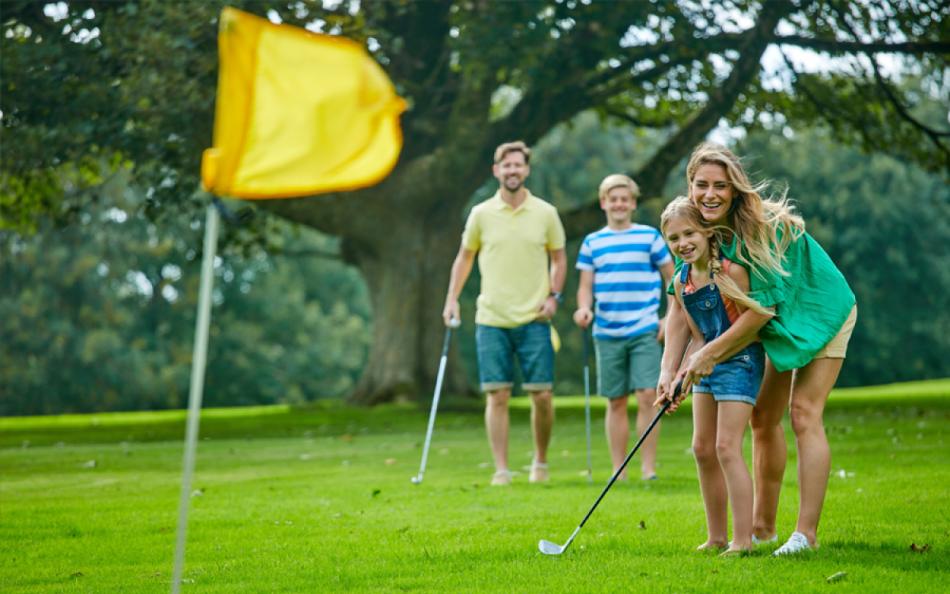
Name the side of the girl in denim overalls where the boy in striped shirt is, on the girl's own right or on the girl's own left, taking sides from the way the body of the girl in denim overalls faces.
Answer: on the girl's own right

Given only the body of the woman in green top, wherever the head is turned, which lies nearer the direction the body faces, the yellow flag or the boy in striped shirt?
the yellow flag

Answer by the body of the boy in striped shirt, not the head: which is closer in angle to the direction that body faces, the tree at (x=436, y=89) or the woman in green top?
the woman in green top

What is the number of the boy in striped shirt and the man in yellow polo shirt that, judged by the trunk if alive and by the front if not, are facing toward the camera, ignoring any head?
2

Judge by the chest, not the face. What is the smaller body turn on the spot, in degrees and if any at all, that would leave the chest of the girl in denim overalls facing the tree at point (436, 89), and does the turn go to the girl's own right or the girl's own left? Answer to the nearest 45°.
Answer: approximately 135° to the girl's own right

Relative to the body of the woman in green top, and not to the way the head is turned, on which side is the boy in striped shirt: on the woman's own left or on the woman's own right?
on the woman's own right

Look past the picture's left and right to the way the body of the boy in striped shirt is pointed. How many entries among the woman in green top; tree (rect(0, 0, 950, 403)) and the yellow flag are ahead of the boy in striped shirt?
2

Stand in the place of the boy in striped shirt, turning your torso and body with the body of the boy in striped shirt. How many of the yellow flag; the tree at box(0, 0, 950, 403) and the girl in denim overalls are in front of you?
2

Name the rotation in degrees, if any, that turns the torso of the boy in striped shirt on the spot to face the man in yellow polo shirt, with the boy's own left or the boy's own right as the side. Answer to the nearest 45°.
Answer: approximately 90° to the boy's own right

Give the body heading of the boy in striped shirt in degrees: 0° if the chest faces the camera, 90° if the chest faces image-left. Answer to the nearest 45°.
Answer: approximately 0°

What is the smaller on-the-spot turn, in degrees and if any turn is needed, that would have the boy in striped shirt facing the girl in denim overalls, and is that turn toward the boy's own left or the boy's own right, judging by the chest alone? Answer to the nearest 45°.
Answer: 0° — they already face them

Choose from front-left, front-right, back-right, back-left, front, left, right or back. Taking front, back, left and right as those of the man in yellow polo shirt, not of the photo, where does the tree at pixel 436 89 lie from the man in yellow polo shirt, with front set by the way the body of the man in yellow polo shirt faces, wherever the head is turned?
back

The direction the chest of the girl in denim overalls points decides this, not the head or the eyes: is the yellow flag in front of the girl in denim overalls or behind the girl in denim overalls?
in front

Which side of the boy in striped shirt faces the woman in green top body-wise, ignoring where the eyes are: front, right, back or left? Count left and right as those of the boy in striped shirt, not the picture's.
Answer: front
